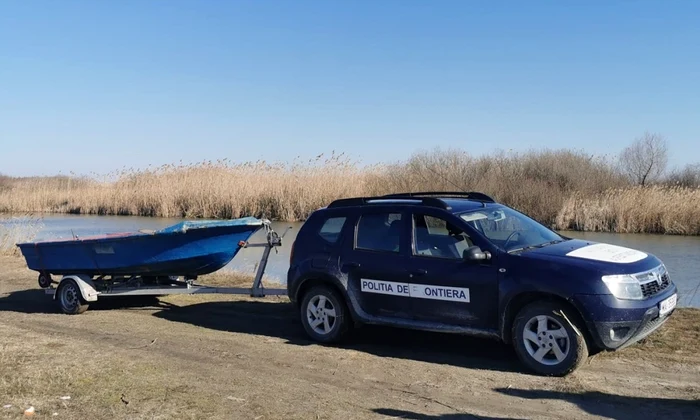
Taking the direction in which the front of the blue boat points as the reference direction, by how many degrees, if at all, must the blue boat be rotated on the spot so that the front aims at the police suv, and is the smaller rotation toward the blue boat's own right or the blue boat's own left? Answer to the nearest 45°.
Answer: approximately 45° to the blue boat's own right

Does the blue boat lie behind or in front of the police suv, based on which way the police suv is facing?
behind

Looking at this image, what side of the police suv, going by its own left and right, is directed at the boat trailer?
back

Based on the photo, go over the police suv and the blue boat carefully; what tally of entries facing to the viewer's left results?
0

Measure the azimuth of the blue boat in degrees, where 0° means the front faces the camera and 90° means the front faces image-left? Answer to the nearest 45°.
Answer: approximately 270°

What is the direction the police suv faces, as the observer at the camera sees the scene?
facing the viewer and to the right of the viewer
